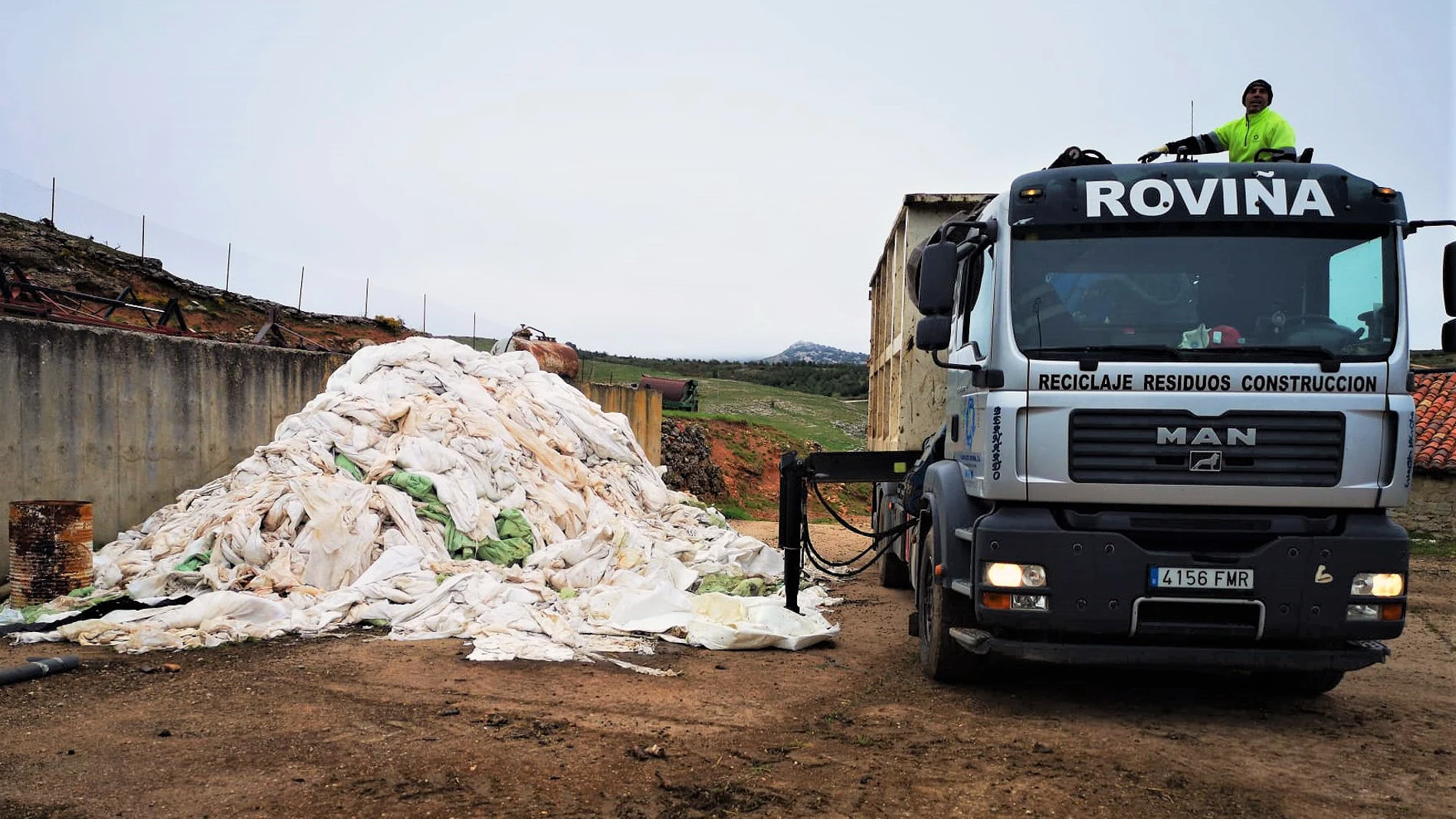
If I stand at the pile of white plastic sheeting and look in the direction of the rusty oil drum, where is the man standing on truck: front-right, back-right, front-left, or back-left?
back-left

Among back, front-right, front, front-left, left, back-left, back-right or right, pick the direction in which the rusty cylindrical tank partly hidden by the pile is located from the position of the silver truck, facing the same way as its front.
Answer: back-right

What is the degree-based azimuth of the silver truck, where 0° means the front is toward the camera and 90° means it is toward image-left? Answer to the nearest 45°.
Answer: approximately 0°

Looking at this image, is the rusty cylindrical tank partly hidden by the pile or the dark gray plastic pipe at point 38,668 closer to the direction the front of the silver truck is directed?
the dark gray plastic pipe

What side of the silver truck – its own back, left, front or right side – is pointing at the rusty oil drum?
right

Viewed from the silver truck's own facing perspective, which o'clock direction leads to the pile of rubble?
The pile of rubble is roughly at 5 o'clock from the silver truck.

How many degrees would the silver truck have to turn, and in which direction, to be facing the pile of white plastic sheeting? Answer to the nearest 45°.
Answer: approximately 90° to its right

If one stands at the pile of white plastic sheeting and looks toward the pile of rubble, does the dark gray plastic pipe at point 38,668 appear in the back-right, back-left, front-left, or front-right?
back-left

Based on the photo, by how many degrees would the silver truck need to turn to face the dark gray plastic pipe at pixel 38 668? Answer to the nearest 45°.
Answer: approximately 90° to its right
